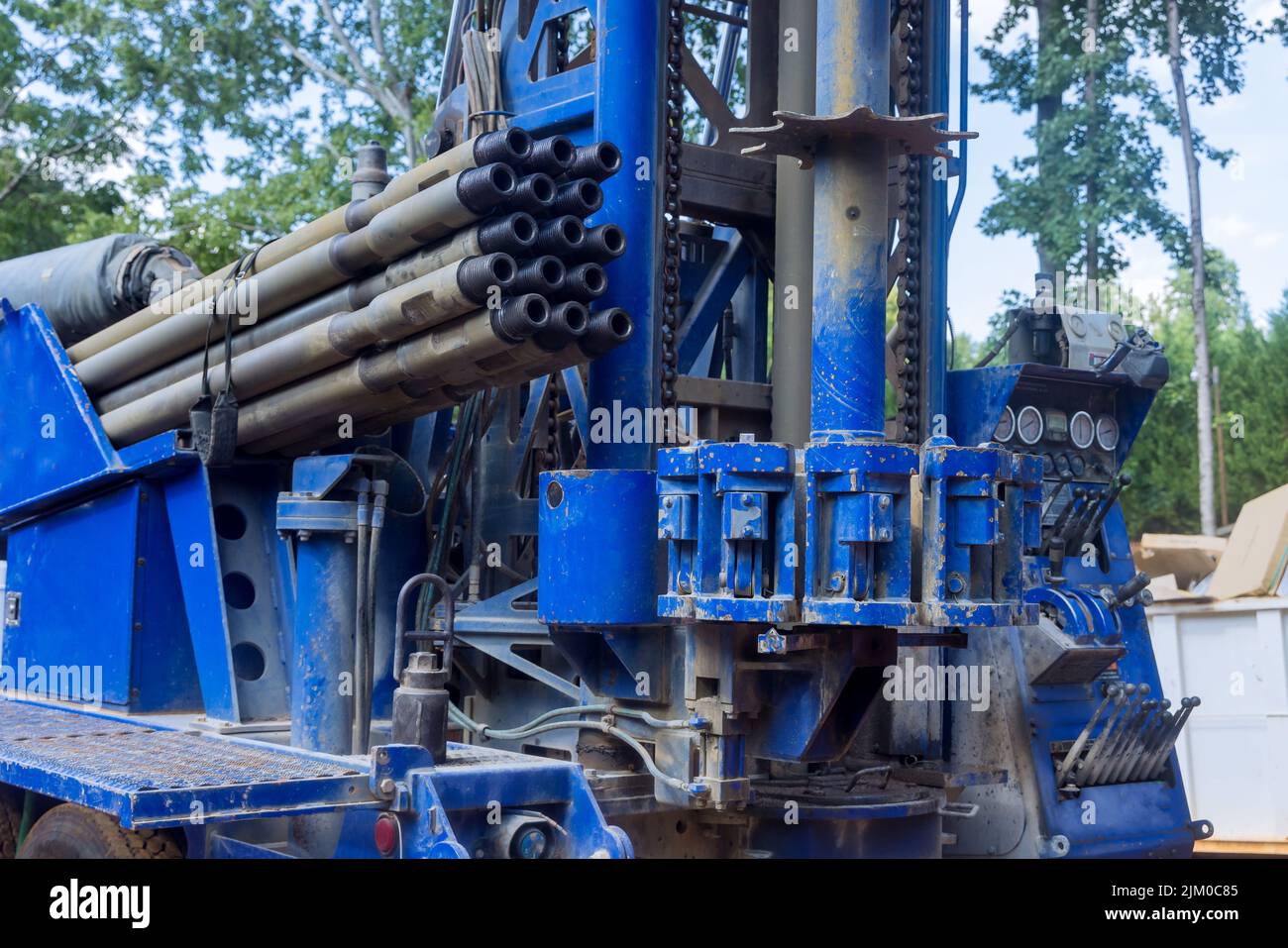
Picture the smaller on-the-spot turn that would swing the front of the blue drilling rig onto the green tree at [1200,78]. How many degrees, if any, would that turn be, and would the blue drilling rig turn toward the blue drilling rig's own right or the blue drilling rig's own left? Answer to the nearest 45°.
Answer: approximately 90° to the blue drilling rig's own right

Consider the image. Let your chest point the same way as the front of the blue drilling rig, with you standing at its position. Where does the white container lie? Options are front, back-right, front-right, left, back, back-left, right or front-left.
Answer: right

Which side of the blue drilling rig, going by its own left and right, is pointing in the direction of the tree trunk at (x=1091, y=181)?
right

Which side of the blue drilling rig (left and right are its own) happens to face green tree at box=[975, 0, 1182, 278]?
right

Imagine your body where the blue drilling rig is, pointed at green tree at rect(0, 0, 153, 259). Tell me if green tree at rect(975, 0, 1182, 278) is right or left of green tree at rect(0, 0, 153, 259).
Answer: right

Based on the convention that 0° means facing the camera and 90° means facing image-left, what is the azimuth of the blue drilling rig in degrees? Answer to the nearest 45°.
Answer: approximately 135°

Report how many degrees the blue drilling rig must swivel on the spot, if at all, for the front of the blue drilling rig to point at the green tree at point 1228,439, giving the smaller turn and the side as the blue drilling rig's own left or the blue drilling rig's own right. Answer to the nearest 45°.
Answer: approximately 90° to the blue drilling rig's own right
